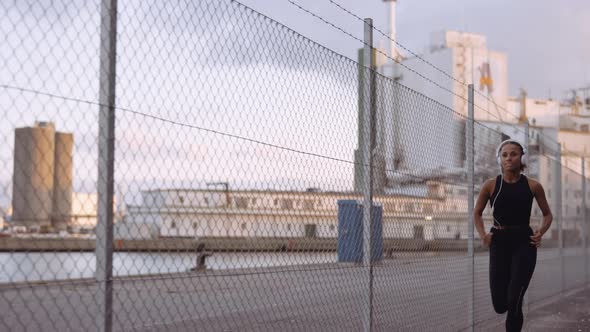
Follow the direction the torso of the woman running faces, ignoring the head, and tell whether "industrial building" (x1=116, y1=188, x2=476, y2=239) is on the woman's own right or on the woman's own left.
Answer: on the woman's own right

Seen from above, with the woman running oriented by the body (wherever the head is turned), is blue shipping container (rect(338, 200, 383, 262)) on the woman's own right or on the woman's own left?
on the woman's own right

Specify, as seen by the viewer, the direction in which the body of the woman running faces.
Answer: toward the camera
